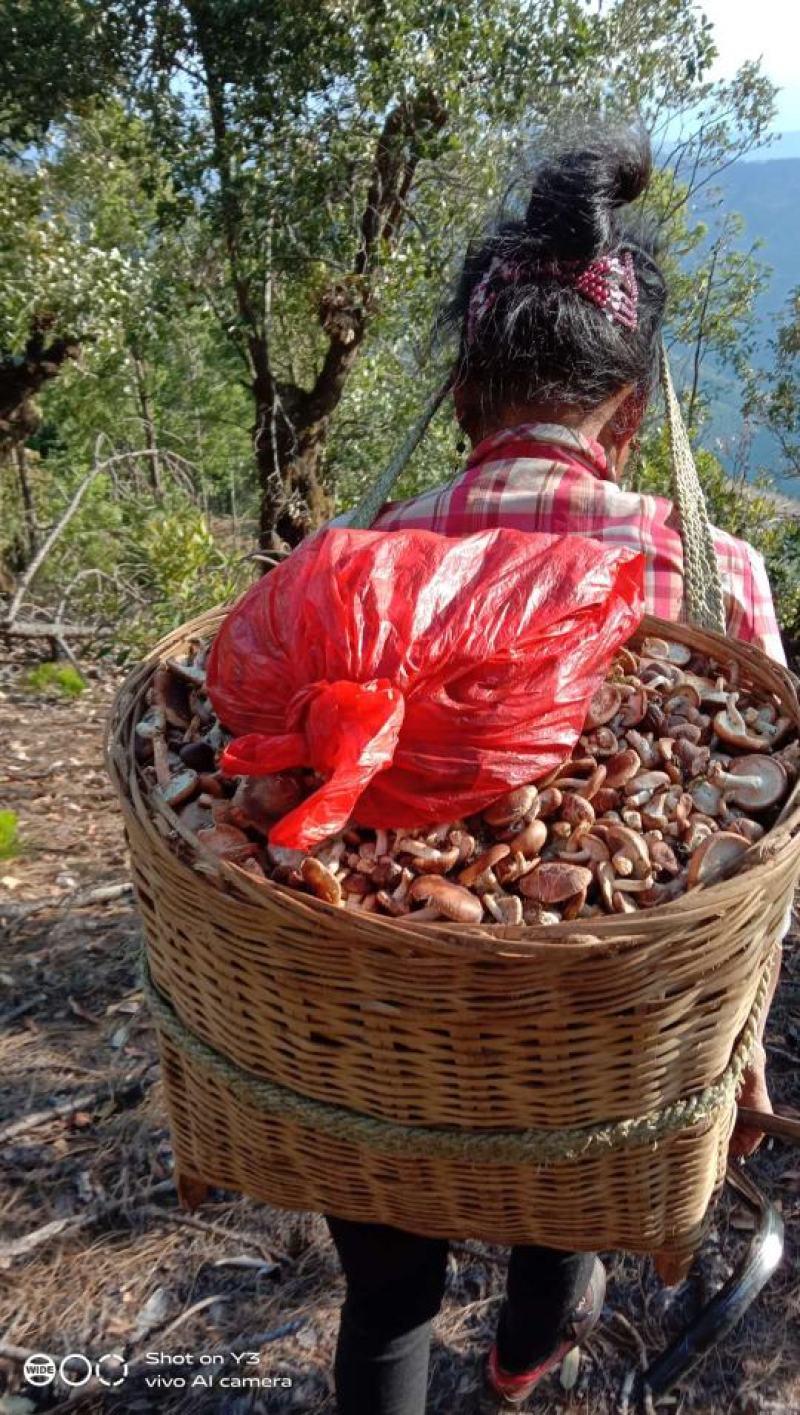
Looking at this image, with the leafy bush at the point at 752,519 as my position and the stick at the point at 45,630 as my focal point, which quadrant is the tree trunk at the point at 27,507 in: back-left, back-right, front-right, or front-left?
front-right

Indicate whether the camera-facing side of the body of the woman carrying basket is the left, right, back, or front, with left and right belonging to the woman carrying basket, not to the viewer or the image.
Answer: back

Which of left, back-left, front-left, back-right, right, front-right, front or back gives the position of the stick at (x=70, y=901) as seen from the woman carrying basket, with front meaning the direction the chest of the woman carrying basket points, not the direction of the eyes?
front-left

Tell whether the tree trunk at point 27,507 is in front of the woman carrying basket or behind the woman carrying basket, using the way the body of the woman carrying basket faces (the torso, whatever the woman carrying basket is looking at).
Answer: in front

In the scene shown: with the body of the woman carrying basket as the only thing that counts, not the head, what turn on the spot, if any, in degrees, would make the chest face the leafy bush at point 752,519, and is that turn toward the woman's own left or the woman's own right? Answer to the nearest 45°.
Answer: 0° — they already face it

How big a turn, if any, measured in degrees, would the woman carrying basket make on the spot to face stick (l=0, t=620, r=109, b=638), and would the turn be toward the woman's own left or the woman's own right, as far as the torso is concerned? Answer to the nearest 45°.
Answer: approximately 45° to the woman's own left
